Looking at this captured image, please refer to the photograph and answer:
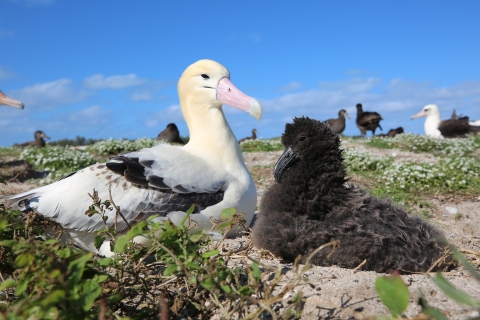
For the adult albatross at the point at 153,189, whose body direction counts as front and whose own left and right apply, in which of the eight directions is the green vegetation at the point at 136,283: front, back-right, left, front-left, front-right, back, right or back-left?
right

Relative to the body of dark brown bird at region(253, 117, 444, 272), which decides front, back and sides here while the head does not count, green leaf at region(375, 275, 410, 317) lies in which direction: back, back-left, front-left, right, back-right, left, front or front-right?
left

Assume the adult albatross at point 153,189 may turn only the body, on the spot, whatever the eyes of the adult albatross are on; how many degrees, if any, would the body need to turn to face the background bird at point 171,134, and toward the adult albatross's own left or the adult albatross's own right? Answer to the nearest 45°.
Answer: approximately 90° to the adult albatross's own left

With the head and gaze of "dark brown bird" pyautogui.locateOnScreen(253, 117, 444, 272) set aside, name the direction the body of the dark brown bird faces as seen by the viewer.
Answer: to the viewer's left

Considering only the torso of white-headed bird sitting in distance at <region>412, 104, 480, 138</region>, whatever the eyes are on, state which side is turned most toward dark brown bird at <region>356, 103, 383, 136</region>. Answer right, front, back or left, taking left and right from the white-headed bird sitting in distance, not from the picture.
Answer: front

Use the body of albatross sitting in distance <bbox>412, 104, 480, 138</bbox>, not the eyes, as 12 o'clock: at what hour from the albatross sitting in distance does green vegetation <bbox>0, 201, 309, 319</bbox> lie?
The green vegetation is roughly at 9 o'clock from the albatross sitting in distance.

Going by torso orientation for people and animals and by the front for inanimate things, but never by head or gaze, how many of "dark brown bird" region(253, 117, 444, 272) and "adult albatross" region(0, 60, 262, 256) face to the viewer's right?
1

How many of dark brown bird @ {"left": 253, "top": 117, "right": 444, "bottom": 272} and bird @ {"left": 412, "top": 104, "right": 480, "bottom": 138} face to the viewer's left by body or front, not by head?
2

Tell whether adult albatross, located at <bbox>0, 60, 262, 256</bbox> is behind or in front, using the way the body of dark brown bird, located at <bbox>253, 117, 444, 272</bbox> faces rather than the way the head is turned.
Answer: in front

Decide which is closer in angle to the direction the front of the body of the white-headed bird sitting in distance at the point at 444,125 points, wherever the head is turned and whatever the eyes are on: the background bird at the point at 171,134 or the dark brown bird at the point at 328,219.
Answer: the background bird

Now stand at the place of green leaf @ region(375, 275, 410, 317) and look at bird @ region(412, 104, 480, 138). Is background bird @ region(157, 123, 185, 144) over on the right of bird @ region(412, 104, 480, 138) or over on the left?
left

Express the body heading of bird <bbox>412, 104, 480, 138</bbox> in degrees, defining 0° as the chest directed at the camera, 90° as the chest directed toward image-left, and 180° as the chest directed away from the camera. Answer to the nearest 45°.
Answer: approximately 90°

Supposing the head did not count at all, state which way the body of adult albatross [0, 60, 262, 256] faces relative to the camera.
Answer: to the viewer's right

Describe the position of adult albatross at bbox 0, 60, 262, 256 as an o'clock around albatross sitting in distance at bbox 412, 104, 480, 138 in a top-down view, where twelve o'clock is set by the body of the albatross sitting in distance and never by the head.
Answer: The adult albatross is roughly at 9 o'clock from the albatross sitting in distance.
